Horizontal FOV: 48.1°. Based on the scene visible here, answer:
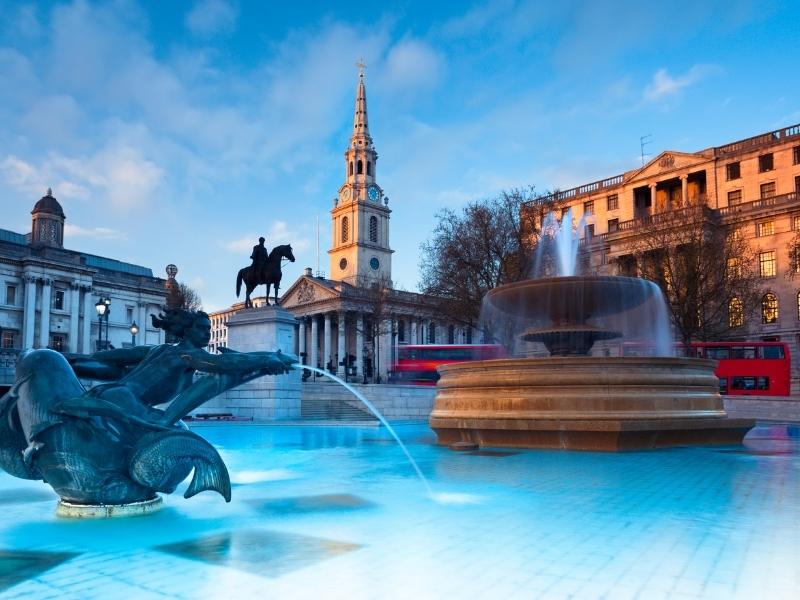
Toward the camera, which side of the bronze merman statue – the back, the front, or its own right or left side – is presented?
right

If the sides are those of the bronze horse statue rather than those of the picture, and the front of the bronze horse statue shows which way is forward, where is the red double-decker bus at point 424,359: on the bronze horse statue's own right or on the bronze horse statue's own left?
on the bronze horse statue's own left

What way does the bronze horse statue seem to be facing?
to the viewer's right

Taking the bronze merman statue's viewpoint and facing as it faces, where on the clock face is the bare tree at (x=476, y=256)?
The bare tree is roughly at 10 o'clock from the bronze merman statue.
